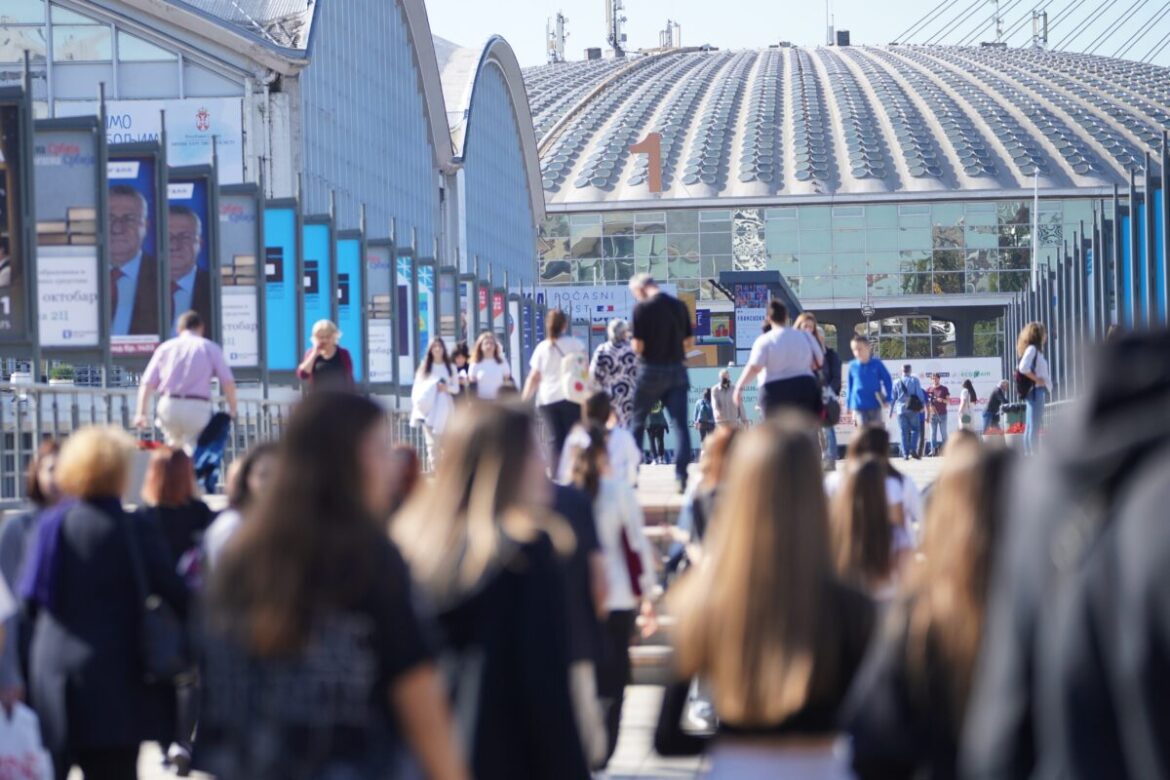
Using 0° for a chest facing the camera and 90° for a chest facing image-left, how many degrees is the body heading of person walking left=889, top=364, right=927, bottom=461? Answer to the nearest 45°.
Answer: approximately 180°

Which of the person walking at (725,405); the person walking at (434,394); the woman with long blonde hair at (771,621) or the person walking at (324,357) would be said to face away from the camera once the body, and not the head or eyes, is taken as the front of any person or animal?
the woman with long blonde hair

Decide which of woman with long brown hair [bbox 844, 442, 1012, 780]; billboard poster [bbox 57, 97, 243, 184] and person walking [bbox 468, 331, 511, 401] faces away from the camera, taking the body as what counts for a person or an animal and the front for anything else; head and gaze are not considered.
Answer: the woman with long brown hair

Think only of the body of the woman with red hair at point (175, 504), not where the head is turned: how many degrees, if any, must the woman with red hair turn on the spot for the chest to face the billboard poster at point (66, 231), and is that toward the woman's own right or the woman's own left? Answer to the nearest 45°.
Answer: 0° — they already face it

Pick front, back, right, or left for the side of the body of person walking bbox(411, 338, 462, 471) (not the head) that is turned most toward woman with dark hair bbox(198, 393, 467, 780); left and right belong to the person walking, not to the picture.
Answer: front

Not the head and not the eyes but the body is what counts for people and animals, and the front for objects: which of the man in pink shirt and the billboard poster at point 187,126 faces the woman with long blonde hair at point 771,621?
the billboard poster

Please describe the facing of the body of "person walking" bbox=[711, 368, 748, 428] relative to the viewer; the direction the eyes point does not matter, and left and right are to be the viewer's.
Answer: facing the viewer

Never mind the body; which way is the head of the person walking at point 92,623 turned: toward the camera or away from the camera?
away from the camera

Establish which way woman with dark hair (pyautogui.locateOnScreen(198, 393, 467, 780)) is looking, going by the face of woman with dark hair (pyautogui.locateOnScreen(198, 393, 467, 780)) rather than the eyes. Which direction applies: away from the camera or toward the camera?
away from the camera

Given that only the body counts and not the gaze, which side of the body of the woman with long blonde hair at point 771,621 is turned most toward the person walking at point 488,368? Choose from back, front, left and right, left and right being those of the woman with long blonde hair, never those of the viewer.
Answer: front

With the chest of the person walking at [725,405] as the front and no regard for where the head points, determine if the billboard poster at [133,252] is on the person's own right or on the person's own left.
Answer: on the person's own right

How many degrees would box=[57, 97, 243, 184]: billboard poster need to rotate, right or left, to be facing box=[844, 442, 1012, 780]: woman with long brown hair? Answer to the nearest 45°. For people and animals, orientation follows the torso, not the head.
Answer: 0° — it already faces them

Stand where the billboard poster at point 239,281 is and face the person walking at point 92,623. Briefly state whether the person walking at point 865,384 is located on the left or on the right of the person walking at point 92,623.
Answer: left

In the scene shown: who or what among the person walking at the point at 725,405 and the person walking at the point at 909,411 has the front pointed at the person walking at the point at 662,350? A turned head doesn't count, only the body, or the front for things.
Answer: the person walking at the point at 725,405

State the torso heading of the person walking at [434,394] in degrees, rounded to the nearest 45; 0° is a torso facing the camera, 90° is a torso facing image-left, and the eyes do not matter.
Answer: approximately 0°

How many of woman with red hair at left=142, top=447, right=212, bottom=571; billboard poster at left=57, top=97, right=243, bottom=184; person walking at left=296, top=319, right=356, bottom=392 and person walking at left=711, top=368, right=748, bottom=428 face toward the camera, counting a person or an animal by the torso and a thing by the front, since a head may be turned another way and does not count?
3
